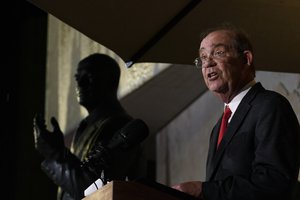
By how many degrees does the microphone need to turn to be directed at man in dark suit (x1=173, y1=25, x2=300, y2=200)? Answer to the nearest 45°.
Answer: approximately 45° to its right

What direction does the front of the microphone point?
to the viewer's right

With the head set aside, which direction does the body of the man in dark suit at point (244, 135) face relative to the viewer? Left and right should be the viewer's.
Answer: facing the viewer and to the left of the viewer

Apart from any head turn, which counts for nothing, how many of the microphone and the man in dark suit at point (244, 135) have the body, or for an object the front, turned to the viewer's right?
1

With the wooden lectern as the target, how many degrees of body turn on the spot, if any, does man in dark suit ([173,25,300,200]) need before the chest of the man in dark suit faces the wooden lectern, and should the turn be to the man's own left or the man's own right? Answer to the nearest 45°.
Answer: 0° — they already face it
